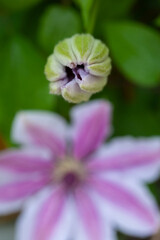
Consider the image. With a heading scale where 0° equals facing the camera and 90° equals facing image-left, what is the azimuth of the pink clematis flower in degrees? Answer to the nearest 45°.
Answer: approximately 0°
